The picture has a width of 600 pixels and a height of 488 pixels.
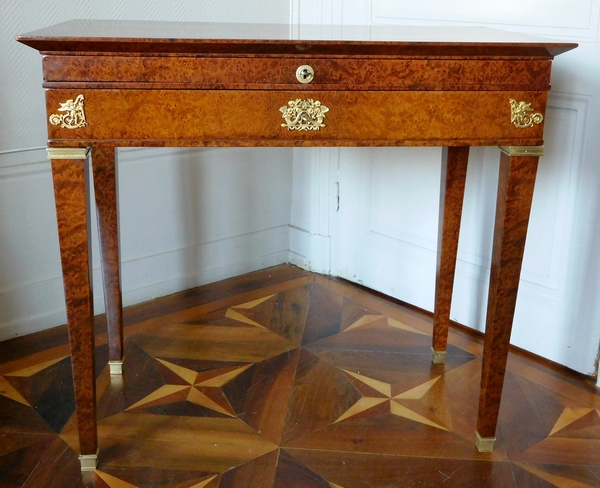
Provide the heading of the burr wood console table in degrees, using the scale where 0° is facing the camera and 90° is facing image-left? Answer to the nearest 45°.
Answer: approximately 0°
